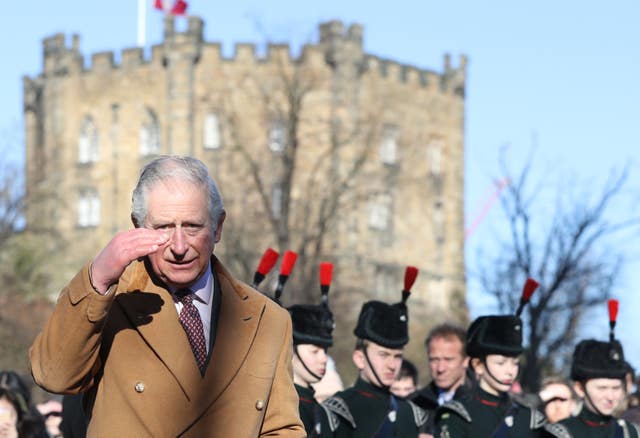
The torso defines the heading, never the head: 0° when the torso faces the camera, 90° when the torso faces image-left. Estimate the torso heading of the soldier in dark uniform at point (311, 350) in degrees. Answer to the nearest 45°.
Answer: approximately 315°

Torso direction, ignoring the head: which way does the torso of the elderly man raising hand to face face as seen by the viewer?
toward the camera

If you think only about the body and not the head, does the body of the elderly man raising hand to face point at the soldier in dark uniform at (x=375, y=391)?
no

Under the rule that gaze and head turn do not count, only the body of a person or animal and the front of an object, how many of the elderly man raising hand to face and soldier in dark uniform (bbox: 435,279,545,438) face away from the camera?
0

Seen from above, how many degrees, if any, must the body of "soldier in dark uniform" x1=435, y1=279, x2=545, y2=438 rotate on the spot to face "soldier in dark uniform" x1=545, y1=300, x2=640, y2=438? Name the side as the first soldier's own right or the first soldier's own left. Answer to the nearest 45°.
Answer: approximately 45° to the first soldier's own left

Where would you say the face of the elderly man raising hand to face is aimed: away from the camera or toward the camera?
toward the camera

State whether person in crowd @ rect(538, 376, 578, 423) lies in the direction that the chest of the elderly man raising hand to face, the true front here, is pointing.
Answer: no

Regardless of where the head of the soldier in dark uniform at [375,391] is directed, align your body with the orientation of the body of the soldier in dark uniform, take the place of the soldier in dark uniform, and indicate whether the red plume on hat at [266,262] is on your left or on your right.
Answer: on your right

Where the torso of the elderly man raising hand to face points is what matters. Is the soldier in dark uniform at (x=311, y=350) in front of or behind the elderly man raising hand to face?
behind

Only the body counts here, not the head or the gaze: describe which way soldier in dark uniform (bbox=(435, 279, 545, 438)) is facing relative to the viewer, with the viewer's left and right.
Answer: facing the viewer and to the right of the viewer

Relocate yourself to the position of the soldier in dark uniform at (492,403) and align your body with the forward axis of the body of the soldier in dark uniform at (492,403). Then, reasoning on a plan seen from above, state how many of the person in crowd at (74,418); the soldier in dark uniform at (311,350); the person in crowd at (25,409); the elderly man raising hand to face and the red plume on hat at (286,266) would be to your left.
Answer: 0
